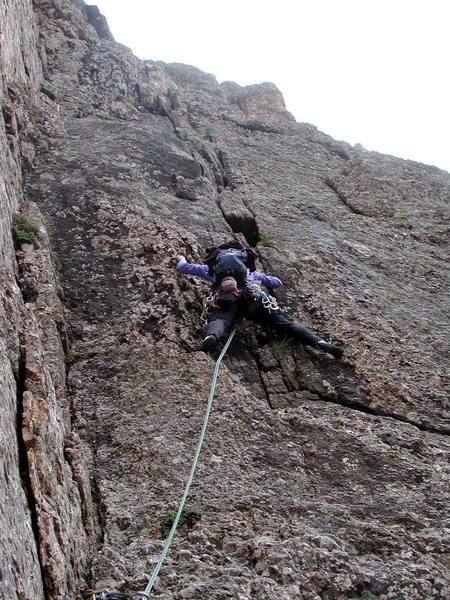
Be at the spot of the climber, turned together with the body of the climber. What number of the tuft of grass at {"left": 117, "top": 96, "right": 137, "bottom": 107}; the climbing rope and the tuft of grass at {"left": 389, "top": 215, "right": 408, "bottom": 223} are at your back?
1

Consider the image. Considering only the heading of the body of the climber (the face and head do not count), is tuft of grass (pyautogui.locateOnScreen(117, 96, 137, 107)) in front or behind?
in front

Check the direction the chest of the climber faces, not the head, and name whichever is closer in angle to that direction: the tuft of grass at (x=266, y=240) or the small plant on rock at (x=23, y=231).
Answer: the tuft of grass

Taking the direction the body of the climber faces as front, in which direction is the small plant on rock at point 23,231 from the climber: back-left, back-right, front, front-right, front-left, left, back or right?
left

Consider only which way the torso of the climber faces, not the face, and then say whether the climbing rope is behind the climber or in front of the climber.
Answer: behind

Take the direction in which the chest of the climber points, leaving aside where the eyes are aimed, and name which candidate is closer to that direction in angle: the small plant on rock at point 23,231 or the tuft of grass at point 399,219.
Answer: the tuft of grass

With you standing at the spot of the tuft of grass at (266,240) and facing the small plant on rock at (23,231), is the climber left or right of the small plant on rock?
left

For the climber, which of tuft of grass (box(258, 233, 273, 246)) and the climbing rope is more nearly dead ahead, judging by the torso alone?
the tuft of grass

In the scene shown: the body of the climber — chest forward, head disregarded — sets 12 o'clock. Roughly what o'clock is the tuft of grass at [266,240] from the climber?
The tuft of grass is roughly at 12 o'clock from the climber.

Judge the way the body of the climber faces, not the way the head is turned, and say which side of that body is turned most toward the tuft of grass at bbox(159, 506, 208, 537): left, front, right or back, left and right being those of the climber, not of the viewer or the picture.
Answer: back

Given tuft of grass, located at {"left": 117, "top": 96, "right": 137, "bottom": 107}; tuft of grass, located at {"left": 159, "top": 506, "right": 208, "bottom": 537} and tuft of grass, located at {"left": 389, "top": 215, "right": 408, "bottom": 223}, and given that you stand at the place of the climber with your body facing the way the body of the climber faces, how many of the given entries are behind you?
1

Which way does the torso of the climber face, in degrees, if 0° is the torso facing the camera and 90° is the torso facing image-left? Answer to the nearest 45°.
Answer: approximately 180°

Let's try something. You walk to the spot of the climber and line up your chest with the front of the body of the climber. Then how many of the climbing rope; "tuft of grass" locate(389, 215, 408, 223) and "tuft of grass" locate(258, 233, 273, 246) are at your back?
1
